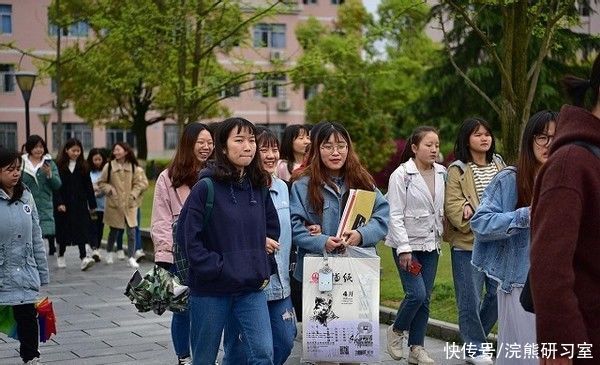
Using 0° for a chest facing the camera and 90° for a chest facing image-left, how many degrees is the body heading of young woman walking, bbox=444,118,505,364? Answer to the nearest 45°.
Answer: approximately 315°

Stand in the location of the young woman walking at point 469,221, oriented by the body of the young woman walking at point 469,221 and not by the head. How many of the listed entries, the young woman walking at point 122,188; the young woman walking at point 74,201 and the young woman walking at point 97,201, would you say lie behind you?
3

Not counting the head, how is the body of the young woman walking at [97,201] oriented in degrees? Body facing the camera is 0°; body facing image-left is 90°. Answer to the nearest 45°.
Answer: approximately 0°

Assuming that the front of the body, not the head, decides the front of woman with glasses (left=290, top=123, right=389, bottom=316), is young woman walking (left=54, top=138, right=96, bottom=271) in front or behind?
behind

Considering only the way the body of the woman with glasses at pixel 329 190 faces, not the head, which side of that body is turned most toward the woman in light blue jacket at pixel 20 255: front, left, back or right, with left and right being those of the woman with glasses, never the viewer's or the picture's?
right

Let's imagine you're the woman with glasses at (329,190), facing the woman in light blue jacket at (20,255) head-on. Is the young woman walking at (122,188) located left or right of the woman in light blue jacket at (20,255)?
right

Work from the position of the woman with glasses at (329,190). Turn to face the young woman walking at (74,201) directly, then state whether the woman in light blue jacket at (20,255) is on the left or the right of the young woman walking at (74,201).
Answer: left

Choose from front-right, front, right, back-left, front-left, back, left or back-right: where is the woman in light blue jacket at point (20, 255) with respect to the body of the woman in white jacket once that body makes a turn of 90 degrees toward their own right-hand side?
front-right

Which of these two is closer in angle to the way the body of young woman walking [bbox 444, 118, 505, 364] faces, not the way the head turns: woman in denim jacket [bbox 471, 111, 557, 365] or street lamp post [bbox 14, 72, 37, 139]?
the woman in denim jacket
